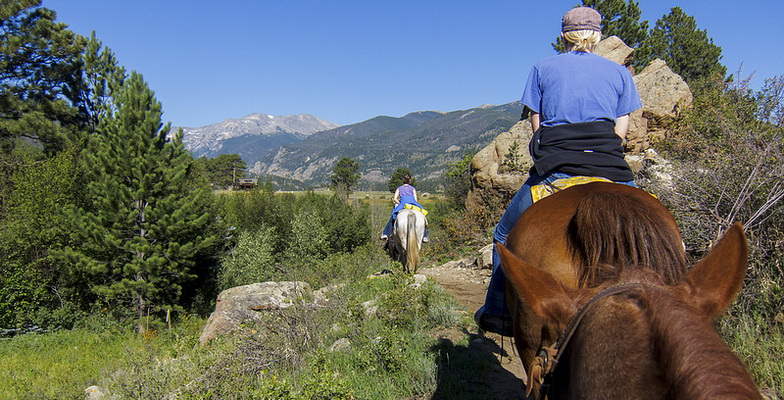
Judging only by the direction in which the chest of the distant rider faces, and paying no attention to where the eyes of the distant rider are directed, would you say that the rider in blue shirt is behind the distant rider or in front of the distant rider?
behind

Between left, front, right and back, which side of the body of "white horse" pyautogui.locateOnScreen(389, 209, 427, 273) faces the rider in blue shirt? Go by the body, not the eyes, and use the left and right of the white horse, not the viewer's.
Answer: back

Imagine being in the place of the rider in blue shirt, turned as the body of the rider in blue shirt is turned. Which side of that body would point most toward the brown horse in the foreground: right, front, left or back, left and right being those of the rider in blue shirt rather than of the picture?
back

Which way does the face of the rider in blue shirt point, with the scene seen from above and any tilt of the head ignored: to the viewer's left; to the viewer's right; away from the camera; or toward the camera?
away from the camera

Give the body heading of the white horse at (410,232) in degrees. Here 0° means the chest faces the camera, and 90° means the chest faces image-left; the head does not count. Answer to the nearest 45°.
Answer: approximately 180°

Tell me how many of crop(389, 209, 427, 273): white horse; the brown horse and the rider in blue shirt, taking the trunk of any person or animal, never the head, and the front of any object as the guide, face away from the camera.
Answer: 3

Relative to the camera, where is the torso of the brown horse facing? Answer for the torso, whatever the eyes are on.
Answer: away from the camera

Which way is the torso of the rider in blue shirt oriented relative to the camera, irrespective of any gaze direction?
away from the camera

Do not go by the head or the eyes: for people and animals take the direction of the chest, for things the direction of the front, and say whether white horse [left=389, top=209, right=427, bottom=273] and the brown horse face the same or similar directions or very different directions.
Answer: same or similar directions

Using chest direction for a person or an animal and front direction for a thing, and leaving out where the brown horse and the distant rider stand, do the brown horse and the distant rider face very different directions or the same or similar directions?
same or similar directions

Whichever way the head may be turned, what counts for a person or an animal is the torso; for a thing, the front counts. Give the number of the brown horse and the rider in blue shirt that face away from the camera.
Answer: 2

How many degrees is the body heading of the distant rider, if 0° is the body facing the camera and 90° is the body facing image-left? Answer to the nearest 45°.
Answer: approximately 180°
